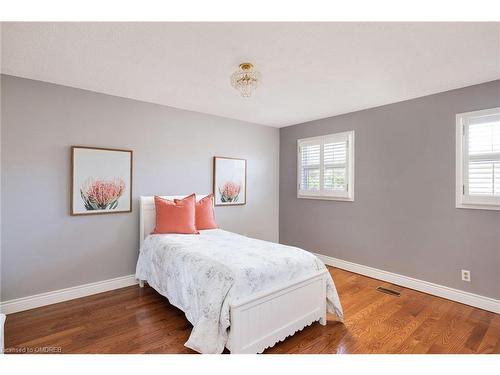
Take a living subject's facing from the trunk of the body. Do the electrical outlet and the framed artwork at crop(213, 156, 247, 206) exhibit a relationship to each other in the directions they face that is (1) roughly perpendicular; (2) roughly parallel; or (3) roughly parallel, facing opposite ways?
roughly perpendicular

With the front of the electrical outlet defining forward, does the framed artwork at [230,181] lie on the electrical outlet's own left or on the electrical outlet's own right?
on the electrical outlet's own right

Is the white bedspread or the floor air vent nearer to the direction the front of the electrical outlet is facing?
the white bedspread

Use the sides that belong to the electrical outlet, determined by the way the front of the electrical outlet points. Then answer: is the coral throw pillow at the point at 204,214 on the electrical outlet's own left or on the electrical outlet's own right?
on the electrical outlet's own right

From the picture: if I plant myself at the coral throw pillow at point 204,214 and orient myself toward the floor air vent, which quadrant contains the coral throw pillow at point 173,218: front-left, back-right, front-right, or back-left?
back-right

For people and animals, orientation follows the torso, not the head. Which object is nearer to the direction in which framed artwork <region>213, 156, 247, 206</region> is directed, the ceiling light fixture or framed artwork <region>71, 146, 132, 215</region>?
the ceiling light fixture

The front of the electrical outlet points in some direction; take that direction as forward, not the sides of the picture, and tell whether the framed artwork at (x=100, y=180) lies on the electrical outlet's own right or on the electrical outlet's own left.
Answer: on the electrical outlet's own right

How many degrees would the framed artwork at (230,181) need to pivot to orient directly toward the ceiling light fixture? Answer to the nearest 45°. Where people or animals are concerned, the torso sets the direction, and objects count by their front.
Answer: approximately 45° to its right

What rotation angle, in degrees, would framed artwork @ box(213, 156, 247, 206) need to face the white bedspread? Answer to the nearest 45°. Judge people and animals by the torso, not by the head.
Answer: approximately 45° to its right

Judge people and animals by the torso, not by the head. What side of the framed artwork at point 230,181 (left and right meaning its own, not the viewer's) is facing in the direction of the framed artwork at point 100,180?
right

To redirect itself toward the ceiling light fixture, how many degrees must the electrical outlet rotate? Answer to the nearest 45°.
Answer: approximately 45° to its right

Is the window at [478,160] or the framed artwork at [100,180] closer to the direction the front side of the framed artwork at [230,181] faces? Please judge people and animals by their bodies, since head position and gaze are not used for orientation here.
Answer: the window
